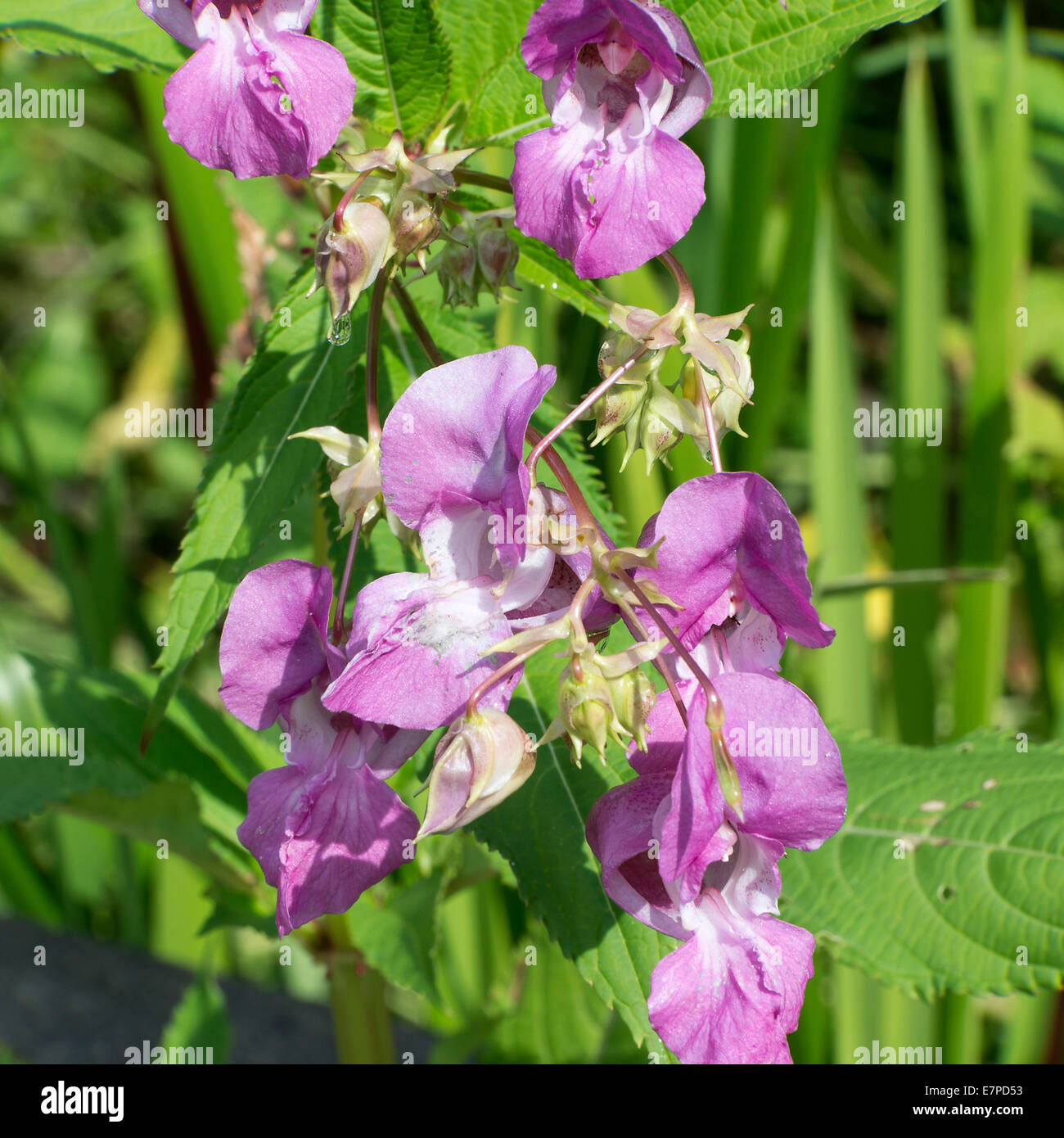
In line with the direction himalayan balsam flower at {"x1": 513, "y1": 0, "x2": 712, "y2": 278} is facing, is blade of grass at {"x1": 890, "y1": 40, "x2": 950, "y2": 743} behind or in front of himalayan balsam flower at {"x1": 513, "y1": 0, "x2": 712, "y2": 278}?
behind

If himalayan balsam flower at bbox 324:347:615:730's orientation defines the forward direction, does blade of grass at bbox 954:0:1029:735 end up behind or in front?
behind

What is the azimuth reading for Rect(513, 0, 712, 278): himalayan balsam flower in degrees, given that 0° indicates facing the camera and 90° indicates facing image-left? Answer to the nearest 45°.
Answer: approximately 0°

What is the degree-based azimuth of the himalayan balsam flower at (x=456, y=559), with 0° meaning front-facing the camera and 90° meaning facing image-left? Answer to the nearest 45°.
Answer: approximately 45°
